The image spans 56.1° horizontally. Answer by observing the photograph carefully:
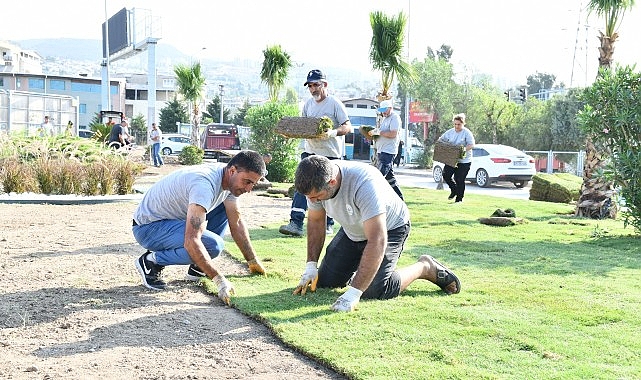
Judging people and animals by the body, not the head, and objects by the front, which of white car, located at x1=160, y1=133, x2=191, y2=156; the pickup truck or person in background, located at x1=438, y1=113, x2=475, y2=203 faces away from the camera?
the pickup truck

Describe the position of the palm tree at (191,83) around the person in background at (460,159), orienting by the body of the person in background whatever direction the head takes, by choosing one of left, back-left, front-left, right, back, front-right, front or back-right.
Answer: right

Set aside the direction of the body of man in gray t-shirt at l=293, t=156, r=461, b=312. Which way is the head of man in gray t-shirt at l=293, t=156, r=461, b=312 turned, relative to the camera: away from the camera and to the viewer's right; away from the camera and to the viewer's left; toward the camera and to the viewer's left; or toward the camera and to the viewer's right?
toward the camera and to the viewer's left

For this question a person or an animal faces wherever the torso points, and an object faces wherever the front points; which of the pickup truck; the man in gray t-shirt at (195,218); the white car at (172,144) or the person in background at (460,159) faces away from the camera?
the pickup truck

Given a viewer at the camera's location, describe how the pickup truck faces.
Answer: facing away from the viewer

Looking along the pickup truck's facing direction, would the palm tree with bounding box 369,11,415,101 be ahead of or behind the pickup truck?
behind

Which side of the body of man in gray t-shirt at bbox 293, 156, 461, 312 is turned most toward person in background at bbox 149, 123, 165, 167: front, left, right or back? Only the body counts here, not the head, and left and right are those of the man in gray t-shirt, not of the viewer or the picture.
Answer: right

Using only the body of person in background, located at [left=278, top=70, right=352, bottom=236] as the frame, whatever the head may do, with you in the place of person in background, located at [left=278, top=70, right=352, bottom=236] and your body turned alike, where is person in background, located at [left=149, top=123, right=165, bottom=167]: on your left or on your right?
on your right

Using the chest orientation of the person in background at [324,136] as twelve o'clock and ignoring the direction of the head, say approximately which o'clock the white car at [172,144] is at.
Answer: The white car is roughly at 4 o'clock from the person in background.

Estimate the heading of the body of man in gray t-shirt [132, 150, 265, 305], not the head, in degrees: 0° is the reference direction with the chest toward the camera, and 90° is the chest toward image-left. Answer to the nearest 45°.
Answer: approximately 315°
